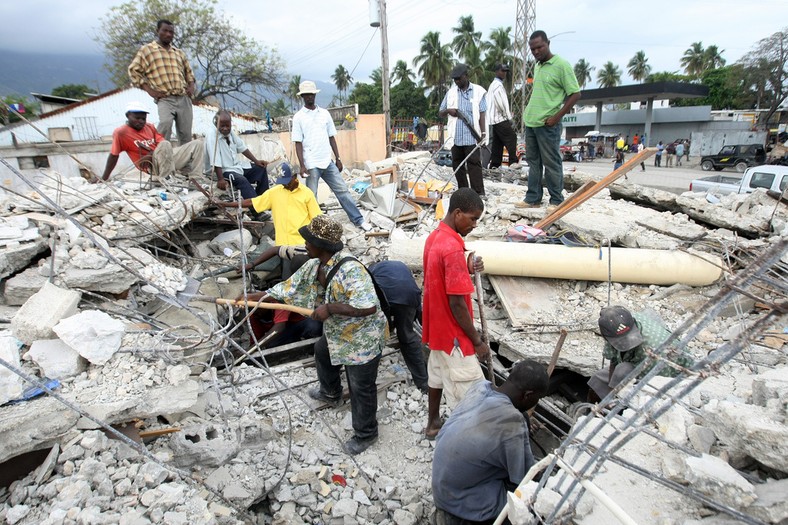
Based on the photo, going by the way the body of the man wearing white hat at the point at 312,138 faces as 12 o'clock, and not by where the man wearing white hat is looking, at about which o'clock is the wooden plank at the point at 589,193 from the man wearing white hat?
The wooden plank is roughly at 10 o'clock from the man wearing white hat.

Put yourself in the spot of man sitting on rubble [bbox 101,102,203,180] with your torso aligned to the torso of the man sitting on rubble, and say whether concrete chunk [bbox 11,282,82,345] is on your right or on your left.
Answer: on your right

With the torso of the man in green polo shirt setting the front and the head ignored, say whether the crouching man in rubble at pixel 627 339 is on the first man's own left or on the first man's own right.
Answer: on the first man's own left

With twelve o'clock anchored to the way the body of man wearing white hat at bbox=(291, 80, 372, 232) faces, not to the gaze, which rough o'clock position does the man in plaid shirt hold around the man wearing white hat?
The man in plaid shirt is roughly at 4 o'clock from the man wearing white hat.

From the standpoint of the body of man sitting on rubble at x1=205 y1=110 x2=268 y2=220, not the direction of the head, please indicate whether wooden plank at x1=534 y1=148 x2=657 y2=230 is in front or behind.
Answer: in front

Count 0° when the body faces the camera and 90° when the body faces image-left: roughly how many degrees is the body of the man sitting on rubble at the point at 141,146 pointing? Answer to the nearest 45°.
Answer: approximately 315°

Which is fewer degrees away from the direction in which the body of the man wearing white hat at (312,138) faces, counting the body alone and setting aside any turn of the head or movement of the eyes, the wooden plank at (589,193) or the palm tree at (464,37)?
the wooden plank

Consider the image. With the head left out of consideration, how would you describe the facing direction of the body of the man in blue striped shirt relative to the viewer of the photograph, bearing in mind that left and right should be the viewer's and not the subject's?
facing the viewer

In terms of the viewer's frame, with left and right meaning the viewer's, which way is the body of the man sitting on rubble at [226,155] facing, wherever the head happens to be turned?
facing the viewer and to the right of the viewer

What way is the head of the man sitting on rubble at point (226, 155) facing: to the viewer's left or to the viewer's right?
to the viewer's right

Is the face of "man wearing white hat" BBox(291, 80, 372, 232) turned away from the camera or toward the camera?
toward the camera

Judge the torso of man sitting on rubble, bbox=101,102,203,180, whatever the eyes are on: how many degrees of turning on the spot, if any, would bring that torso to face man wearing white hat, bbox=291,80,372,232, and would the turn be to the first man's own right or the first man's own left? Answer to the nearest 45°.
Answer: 0° — they already face them

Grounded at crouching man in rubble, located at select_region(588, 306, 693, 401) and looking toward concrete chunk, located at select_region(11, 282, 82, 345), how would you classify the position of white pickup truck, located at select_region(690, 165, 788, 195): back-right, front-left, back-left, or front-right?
back-right

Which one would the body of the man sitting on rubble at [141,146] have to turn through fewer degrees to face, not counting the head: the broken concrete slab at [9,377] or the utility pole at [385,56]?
the broken concrete slab

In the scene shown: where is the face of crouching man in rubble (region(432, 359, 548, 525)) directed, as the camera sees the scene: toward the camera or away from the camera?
away from the camera

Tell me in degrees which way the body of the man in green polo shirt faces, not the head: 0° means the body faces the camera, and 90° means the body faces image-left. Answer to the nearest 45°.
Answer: approximately 45°

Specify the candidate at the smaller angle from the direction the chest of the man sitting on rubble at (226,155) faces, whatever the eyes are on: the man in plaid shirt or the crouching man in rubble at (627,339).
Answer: the crouching man in rubble

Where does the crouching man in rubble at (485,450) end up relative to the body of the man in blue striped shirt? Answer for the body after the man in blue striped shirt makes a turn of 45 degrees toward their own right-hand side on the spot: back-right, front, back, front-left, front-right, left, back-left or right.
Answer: front-left

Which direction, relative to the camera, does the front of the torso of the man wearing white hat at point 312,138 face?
toward the camera

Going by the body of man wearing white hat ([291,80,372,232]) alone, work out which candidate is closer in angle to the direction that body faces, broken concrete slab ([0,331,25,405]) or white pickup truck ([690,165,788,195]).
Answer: the broken concrete slab

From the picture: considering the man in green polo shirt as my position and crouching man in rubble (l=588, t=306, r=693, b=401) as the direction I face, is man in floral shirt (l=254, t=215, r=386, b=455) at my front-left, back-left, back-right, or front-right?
front-right

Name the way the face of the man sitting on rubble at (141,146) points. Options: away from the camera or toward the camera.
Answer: toward the camera
